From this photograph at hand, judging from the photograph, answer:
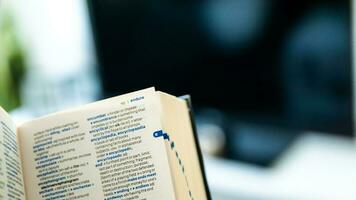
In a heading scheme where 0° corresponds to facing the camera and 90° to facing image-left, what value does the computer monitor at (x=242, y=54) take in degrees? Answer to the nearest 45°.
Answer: approximately 45°

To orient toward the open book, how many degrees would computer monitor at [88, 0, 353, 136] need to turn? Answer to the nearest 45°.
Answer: approximately 45° to its left
